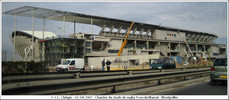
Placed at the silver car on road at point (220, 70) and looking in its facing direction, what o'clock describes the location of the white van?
The white van is roughly at 10 o'clock from the silver car on road.

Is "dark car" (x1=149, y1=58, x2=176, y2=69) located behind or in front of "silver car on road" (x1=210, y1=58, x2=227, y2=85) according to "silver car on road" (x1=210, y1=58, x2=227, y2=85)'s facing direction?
in front
